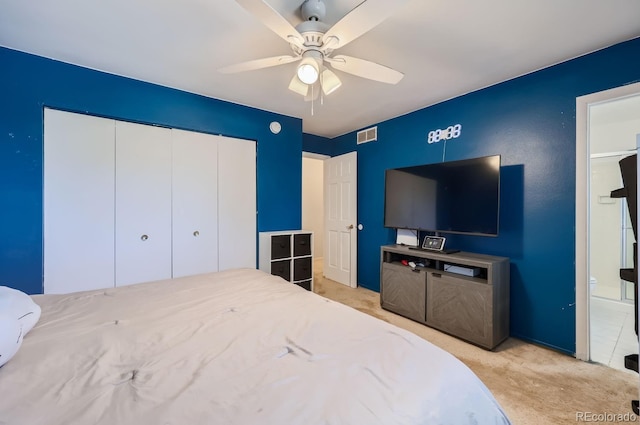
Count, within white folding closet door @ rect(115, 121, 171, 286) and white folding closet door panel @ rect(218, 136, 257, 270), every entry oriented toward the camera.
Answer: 2

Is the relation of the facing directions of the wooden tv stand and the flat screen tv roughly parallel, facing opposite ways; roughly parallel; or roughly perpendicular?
roughly parallel

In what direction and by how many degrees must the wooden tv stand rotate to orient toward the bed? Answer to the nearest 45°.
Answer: approximately 45° to its left

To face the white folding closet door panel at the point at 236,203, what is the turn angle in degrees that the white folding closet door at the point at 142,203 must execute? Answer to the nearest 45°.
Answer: approximately 90° to its left

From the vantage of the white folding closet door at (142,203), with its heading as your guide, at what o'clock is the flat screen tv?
The flat screen tv is roughly at 10 o'clock from the white folding closet door.

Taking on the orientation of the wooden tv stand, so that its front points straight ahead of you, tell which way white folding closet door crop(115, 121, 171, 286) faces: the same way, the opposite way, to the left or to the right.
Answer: to the left

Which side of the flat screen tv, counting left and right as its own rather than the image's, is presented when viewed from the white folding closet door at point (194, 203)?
front

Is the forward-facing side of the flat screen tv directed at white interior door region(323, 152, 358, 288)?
no

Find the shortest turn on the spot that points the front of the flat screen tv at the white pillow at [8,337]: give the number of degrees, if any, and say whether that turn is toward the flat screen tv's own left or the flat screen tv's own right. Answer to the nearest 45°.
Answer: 0° — it already faces it

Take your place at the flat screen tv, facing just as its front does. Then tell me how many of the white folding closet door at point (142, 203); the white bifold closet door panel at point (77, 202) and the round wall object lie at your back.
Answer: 0

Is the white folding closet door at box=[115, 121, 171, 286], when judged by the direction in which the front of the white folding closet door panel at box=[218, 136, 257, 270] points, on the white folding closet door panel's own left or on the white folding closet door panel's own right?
on the white folding closet door panel's own right

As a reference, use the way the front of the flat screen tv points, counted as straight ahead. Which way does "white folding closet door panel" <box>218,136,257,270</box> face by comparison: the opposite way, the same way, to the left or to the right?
to the left

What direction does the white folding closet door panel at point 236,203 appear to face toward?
toward the camera

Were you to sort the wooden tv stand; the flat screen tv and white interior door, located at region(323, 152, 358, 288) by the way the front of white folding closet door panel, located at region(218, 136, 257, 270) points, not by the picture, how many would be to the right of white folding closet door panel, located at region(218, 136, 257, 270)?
0

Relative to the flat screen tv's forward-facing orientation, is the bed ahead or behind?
ahead

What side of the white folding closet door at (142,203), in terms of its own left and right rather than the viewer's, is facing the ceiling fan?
front

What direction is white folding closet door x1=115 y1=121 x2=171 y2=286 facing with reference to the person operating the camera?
facing the viewer

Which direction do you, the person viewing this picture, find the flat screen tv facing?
facing the viewer and to the left of the viewer

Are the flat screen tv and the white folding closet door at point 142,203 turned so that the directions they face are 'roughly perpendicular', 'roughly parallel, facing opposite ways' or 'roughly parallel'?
roughly perpendicular

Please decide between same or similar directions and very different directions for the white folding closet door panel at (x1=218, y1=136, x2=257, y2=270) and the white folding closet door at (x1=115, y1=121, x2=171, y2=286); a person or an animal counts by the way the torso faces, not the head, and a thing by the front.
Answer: same or similar directions
